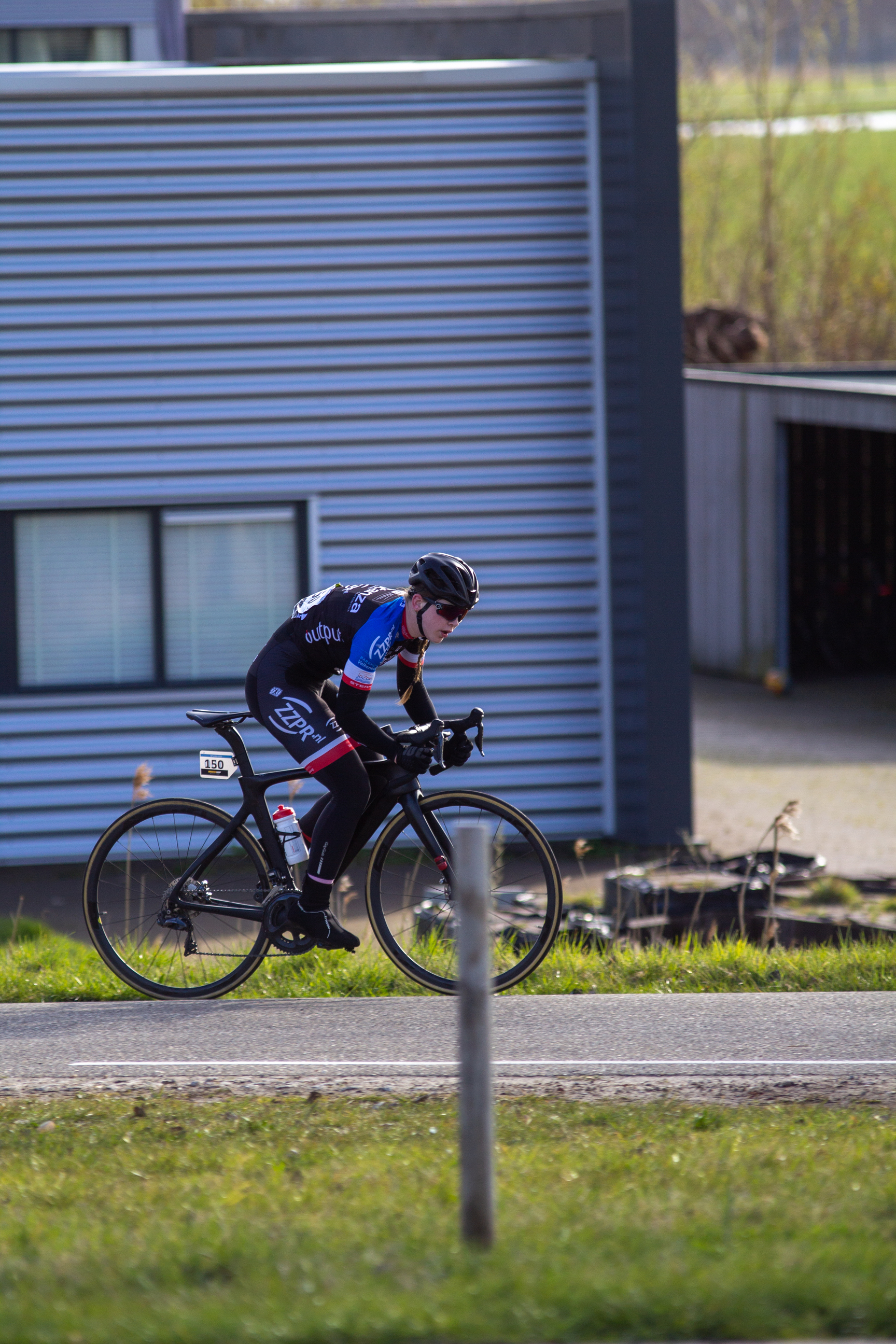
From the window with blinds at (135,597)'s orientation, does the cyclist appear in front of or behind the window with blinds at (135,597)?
in front

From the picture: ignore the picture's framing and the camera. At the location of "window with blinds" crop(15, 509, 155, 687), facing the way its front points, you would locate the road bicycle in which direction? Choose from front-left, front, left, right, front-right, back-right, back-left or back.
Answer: front

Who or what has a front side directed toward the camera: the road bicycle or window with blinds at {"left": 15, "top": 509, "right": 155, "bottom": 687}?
the window with blinds

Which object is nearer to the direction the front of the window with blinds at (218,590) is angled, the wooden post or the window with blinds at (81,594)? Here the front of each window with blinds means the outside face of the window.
the wooden post

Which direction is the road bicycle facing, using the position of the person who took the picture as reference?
facing to the right of the viewer

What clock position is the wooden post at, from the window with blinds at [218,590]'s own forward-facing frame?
The wooden post is roughly at 12 o'clock from the window with blinds.

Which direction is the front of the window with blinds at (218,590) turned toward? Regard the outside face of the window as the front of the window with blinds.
toward the camera

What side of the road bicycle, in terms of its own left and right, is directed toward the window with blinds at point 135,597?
left

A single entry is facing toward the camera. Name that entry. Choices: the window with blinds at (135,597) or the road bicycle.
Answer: the window with blinds

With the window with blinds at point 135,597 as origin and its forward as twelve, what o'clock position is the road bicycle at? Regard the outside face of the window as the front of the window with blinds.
The road bicycle is roughly at 12 o'clock from the window with blinds.

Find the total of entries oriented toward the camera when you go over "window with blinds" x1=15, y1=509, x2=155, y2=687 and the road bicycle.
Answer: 1

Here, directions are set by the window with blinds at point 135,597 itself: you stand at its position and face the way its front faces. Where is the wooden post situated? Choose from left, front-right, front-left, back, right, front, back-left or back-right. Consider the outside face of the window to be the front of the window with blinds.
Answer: front

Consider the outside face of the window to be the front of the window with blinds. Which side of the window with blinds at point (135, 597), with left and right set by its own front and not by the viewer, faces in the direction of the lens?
front

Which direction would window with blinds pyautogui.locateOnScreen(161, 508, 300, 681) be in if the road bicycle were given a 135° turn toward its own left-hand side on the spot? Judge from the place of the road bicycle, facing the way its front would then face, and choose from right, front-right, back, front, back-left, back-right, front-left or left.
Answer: front-right

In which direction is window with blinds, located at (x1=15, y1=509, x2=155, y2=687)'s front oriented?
toward the camera
